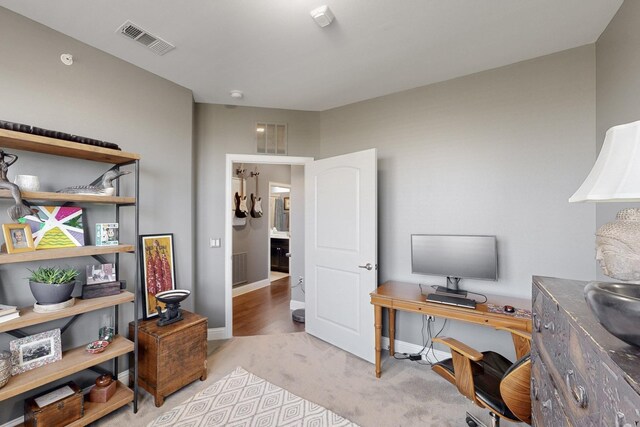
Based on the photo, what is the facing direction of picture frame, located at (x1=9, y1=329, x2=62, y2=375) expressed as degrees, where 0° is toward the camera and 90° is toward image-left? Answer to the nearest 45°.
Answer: approximately 315°

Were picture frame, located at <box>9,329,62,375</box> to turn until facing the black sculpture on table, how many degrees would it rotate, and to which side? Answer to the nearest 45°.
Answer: approximately 45° to its left

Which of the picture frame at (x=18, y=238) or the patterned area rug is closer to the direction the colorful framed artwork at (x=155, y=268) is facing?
the patterned area rug

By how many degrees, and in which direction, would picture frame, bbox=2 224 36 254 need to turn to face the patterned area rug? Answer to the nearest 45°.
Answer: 0° — it already faces it

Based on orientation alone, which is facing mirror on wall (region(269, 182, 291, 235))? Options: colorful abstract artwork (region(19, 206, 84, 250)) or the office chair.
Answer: the office chair

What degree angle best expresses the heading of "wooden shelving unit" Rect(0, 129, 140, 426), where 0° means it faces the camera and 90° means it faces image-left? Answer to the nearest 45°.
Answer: approximately 315°

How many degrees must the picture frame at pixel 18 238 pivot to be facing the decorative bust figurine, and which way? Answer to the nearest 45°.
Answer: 0° — it already faces it

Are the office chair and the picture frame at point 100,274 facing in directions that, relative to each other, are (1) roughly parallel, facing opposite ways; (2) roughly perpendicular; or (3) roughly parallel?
roughly perpendicular
